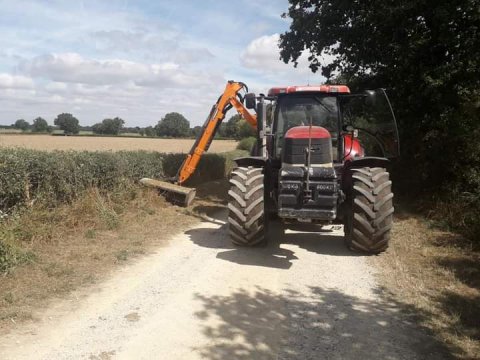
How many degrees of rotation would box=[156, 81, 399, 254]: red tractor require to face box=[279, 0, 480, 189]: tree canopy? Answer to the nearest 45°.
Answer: approximately 135° to its left

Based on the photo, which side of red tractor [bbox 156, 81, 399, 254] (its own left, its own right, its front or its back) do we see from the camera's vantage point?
front

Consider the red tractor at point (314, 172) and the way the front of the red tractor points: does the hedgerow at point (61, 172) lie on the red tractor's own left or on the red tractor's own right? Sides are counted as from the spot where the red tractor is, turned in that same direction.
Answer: on the red tractor's own right
